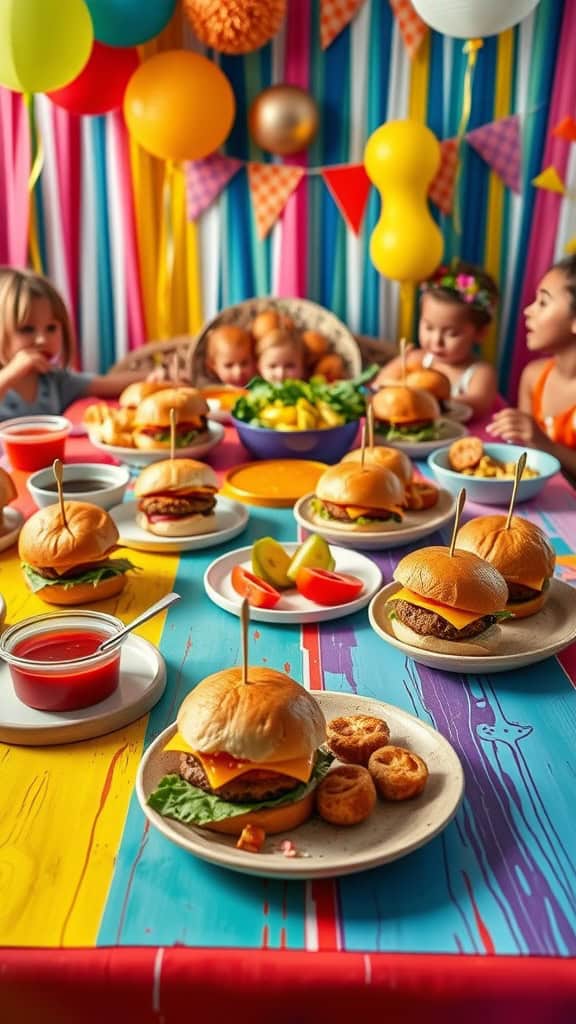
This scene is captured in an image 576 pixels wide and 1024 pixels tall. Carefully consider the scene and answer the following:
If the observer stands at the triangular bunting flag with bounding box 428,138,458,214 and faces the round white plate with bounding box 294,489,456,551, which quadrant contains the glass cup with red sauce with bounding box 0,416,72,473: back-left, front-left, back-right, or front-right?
front-right

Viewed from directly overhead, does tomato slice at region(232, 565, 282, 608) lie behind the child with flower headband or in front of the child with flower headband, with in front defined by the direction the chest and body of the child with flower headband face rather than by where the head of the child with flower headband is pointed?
in front

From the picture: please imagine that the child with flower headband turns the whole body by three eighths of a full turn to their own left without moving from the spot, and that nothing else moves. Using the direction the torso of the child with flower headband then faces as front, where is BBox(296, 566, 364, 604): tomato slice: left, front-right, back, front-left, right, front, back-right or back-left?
right

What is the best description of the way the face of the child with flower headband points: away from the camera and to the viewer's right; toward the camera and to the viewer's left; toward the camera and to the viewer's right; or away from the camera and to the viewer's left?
toward the camera and to the viewer's left

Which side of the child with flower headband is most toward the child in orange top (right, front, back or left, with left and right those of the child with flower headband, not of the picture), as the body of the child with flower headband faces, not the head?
left

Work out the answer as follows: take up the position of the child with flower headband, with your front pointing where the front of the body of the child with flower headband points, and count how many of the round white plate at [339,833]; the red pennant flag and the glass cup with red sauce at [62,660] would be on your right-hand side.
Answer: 1

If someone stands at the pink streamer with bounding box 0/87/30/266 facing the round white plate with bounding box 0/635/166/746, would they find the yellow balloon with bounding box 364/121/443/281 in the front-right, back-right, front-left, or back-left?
front-left

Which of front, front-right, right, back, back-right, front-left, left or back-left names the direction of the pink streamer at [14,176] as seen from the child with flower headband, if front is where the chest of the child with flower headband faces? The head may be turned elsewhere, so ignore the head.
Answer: front-right

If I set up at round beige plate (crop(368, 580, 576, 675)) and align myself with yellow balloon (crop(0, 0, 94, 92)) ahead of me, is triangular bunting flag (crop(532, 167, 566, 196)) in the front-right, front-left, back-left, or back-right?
front-right

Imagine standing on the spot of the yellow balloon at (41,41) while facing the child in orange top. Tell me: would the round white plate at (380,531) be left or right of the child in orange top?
right

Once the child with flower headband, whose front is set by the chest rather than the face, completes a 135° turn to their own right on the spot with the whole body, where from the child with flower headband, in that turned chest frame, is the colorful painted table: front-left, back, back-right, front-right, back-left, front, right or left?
back

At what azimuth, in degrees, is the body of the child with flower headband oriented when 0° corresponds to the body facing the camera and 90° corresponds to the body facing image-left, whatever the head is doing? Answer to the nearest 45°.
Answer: approximately 45°

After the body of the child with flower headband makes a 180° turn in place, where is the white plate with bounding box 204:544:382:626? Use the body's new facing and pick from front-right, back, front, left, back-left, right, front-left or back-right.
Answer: back-right

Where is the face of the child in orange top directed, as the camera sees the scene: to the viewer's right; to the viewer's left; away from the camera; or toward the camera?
to the viewer's left
